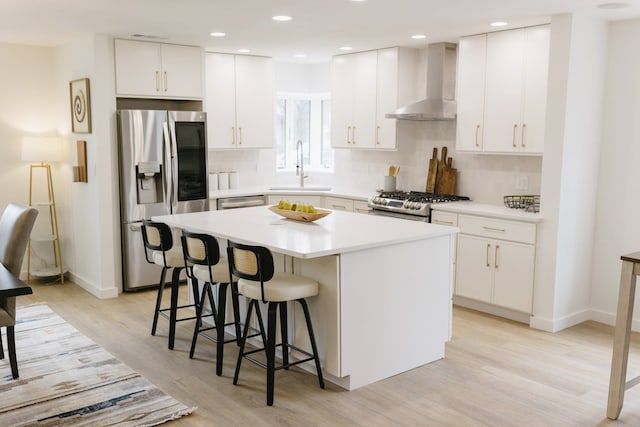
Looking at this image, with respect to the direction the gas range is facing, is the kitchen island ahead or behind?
ahead

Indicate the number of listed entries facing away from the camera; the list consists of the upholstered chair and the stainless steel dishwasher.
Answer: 0

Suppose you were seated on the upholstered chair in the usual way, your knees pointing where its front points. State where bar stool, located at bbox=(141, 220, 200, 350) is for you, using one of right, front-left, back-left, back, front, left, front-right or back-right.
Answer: back-left

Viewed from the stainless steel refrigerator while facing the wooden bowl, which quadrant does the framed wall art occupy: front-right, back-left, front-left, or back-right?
back-right

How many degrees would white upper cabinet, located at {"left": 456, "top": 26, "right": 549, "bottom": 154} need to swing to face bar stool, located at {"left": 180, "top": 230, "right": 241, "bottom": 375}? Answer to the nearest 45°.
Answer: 0° — it already faces it

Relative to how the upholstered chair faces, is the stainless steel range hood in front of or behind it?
behind

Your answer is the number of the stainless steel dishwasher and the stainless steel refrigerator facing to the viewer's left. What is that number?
0

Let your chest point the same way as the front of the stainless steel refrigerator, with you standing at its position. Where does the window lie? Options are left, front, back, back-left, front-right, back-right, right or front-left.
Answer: left

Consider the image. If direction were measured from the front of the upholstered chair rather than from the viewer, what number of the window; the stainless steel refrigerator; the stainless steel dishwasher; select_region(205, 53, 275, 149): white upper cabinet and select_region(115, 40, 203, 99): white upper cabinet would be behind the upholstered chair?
5

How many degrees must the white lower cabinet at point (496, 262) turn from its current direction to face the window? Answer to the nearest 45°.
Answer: approximately 90° to its right

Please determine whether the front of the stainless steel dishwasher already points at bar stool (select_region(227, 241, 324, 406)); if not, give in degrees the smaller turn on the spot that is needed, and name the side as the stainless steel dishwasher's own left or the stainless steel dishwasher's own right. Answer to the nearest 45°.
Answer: approximately 45° to the stainless steel dishwasher's own right

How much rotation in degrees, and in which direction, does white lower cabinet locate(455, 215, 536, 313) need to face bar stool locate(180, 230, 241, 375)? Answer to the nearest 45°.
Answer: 0° — it already faces it
